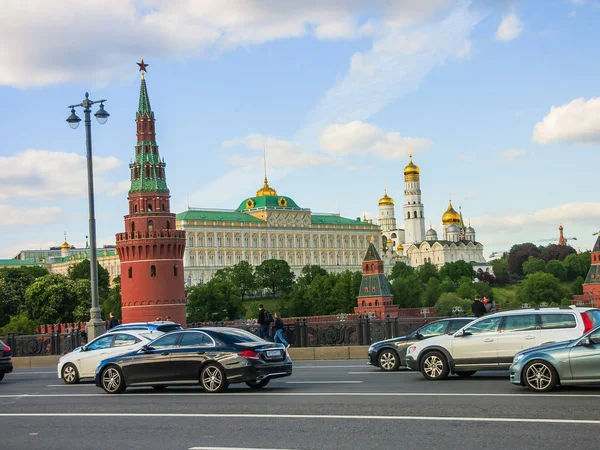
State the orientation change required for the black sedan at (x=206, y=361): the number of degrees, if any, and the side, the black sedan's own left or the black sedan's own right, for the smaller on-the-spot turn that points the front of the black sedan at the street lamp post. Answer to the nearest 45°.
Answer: approximately 45° to the black sedan's own right

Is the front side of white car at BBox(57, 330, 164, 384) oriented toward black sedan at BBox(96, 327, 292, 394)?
no

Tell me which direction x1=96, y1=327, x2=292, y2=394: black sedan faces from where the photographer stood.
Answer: facing away from the viewer and to the left of the viewer

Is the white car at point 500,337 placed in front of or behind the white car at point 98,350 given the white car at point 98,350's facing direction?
behind

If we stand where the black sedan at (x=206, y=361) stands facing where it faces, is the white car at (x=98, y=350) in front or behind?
in front

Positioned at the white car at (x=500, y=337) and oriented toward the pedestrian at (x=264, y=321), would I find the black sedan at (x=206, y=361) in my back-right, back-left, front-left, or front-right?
front-left

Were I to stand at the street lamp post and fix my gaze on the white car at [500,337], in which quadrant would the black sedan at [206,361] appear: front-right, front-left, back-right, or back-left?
front-right

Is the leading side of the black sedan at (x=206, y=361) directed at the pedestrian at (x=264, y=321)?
no

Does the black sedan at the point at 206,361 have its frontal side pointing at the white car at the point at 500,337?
no

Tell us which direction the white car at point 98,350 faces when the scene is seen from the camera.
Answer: facing to the left of the viewer

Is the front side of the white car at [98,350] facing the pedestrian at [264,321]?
no

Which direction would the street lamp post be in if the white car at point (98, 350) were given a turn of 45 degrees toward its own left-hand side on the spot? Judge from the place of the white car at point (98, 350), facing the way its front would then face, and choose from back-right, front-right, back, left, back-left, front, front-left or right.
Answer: back-right

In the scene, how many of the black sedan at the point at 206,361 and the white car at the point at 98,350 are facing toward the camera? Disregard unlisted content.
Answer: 0
